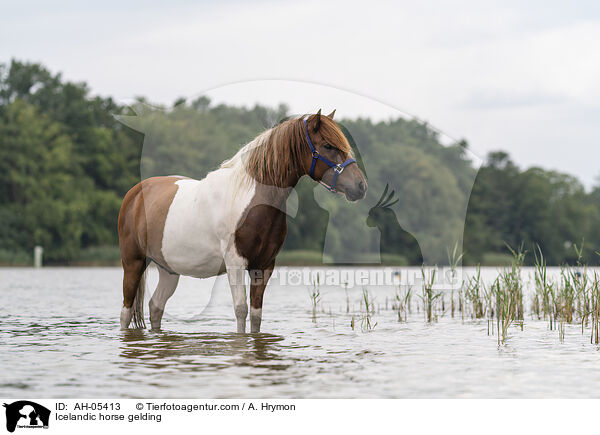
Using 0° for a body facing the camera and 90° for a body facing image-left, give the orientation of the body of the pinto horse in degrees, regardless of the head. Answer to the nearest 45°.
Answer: approximately 315°

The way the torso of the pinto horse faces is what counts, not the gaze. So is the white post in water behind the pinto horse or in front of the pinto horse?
behind

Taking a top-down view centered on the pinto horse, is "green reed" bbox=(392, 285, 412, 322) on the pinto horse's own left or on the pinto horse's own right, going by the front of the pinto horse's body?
on the pinto horse's own left
